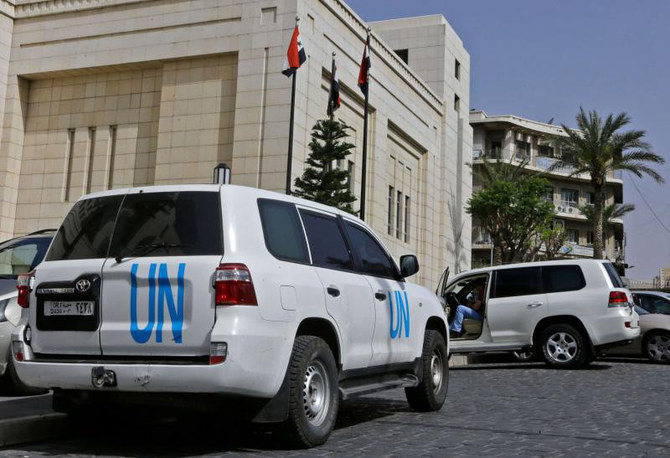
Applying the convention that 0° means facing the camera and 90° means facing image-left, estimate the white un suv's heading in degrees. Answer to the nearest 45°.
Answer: approximately 225°

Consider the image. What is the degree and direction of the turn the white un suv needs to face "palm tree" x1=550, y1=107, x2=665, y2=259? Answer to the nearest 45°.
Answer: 0° — it already faces it

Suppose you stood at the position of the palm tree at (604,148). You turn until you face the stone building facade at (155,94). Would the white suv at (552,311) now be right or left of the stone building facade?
left

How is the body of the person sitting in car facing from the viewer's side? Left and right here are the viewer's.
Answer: facing to the left of the viewer

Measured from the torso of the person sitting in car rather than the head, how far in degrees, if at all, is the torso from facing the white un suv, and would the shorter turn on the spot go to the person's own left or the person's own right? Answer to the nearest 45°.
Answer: approximately 90° to the person's own left

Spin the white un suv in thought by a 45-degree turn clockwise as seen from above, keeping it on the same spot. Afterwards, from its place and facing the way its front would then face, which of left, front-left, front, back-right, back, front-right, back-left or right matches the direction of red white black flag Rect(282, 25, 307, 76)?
left

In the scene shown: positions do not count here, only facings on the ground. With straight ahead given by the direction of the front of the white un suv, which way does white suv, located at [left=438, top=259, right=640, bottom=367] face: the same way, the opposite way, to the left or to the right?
to the left

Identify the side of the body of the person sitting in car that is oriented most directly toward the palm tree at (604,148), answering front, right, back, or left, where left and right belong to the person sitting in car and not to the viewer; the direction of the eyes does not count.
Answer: right

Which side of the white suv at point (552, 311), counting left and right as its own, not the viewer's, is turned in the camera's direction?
left

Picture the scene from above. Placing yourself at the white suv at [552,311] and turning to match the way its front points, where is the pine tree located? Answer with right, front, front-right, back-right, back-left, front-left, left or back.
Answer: front-right

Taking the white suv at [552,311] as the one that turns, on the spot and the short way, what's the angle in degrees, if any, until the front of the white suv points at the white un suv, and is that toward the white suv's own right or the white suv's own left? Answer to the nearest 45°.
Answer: approximately 90° to the white suv's own left
